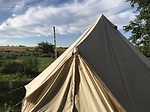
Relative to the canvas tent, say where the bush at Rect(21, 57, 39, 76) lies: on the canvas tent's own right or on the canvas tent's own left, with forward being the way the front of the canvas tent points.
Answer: on the canvas tent's own right

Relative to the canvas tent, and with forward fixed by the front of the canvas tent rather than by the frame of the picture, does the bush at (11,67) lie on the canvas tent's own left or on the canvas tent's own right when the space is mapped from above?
on the canvas tent's own right

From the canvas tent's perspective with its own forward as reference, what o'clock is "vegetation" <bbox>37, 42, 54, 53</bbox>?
The vegetation is roughly at 4 o'clock from the canvas tent.

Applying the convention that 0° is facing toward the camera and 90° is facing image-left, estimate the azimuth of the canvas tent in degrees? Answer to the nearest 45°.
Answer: approximately 45°
